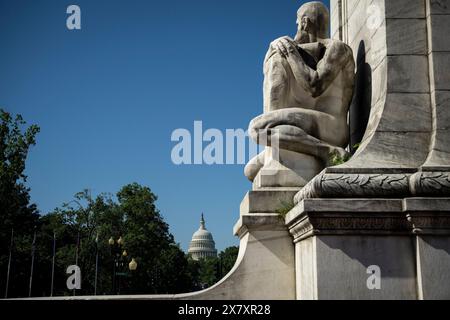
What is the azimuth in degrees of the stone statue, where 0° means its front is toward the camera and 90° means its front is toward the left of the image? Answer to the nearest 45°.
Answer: approximately 45°
